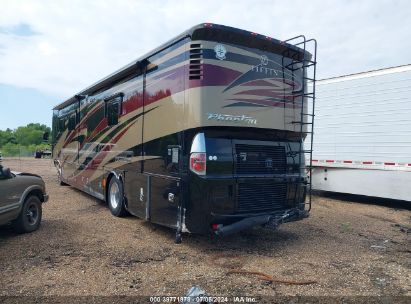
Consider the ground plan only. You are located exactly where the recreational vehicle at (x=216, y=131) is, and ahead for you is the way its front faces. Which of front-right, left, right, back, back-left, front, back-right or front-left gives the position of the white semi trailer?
right

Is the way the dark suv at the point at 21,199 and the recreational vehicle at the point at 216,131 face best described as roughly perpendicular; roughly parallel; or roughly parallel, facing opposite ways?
roughly perpendicular

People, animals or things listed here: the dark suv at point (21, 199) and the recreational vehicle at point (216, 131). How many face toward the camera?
0

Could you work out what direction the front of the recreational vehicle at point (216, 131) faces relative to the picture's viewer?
facing away from the viewer and to the left of the viewer

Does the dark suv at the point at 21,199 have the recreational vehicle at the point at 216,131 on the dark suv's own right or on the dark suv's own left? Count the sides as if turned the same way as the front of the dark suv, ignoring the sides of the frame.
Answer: on the dark suv's own right
